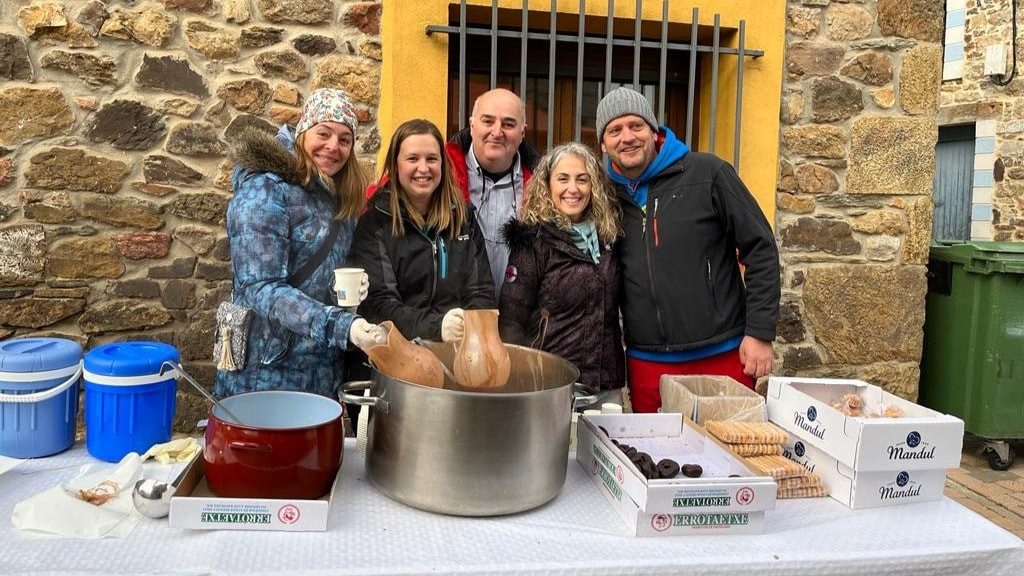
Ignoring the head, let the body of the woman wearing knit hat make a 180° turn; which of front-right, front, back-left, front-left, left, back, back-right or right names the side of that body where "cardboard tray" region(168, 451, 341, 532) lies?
back-left

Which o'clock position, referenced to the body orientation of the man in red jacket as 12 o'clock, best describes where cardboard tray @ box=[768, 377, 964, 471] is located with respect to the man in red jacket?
The cardboard tray is roughly at 11 o'clock from the man in red jacket.

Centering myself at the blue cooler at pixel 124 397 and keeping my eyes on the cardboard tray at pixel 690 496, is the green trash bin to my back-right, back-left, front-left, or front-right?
front-left

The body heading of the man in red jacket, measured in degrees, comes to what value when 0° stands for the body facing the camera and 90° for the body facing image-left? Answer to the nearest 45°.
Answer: approximately 0°

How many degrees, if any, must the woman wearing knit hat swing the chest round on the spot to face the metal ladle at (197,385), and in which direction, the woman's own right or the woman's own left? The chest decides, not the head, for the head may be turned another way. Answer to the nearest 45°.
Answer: approximately 45° to the woman's own right

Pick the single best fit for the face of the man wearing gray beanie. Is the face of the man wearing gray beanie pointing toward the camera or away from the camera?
toward the camera

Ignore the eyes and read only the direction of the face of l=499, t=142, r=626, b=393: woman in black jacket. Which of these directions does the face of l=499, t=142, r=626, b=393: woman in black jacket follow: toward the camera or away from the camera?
toward the camera

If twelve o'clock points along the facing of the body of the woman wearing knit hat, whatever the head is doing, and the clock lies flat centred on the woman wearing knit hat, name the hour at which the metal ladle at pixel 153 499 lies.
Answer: The metal ladle is roughly at 2 o'clock from the woman wearing knit hat.

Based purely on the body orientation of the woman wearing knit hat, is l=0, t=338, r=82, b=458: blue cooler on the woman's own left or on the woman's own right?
on the woman's own right

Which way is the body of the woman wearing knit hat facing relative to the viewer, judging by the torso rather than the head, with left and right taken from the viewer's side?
facing the viewer and to the right of the viewer

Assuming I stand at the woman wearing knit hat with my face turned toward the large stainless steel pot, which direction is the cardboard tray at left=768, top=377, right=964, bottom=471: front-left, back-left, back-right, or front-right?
front-left

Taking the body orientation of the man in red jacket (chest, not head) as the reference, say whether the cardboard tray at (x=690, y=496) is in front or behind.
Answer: in front

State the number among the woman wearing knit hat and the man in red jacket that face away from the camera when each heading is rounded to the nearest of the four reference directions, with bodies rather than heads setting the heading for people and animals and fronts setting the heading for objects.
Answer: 0

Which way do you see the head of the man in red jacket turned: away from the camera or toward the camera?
toward the camera
